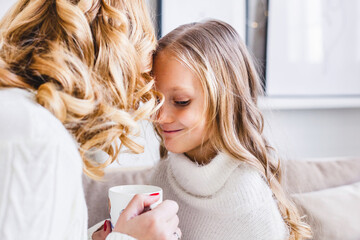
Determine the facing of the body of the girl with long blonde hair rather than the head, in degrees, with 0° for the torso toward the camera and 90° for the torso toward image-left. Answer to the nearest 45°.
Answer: approximately 45°

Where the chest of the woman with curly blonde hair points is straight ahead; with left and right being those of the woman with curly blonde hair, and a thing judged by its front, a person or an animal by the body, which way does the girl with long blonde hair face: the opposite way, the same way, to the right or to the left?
the opposite way

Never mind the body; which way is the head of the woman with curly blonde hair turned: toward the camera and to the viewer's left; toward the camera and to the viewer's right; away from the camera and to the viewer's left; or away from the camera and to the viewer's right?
away from the camera and to the viewer's right

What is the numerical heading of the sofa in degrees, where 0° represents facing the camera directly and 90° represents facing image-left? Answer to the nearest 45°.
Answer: approximately 0°
